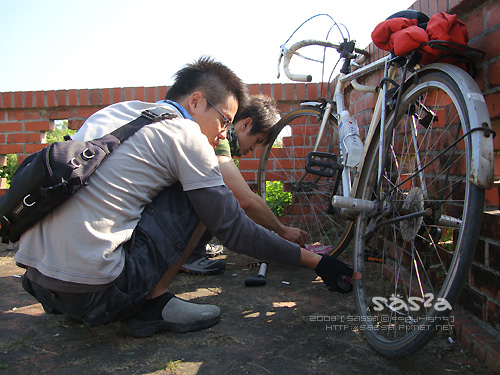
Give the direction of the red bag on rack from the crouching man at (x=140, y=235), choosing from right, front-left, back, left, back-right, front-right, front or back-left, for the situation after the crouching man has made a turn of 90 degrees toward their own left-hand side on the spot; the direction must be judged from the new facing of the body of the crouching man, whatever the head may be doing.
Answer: right

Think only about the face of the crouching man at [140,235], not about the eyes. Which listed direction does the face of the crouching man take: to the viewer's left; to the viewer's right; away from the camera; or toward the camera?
to the viewer's right

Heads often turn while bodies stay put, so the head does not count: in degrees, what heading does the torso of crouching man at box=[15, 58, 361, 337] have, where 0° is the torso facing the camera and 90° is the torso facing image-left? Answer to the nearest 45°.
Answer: approximately 270°

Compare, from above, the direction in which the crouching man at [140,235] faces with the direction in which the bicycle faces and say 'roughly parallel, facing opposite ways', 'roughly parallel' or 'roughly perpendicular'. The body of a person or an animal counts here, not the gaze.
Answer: roughly perpendicular

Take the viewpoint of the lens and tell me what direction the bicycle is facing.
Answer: facing away from the viewer and to the left of the viewer

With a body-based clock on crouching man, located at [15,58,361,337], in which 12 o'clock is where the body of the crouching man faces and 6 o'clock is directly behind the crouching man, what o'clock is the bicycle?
The bicycle is roughly at 12 o'clock from the crouching man.
